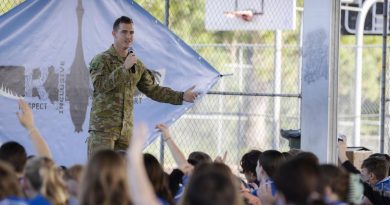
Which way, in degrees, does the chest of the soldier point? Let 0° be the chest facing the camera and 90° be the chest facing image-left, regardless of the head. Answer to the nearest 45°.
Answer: approximately 315°

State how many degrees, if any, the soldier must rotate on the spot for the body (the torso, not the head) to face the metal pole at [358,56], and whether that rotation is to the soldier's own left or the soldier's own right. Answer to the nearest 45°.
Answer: approximately 90° to the soldier's own left
